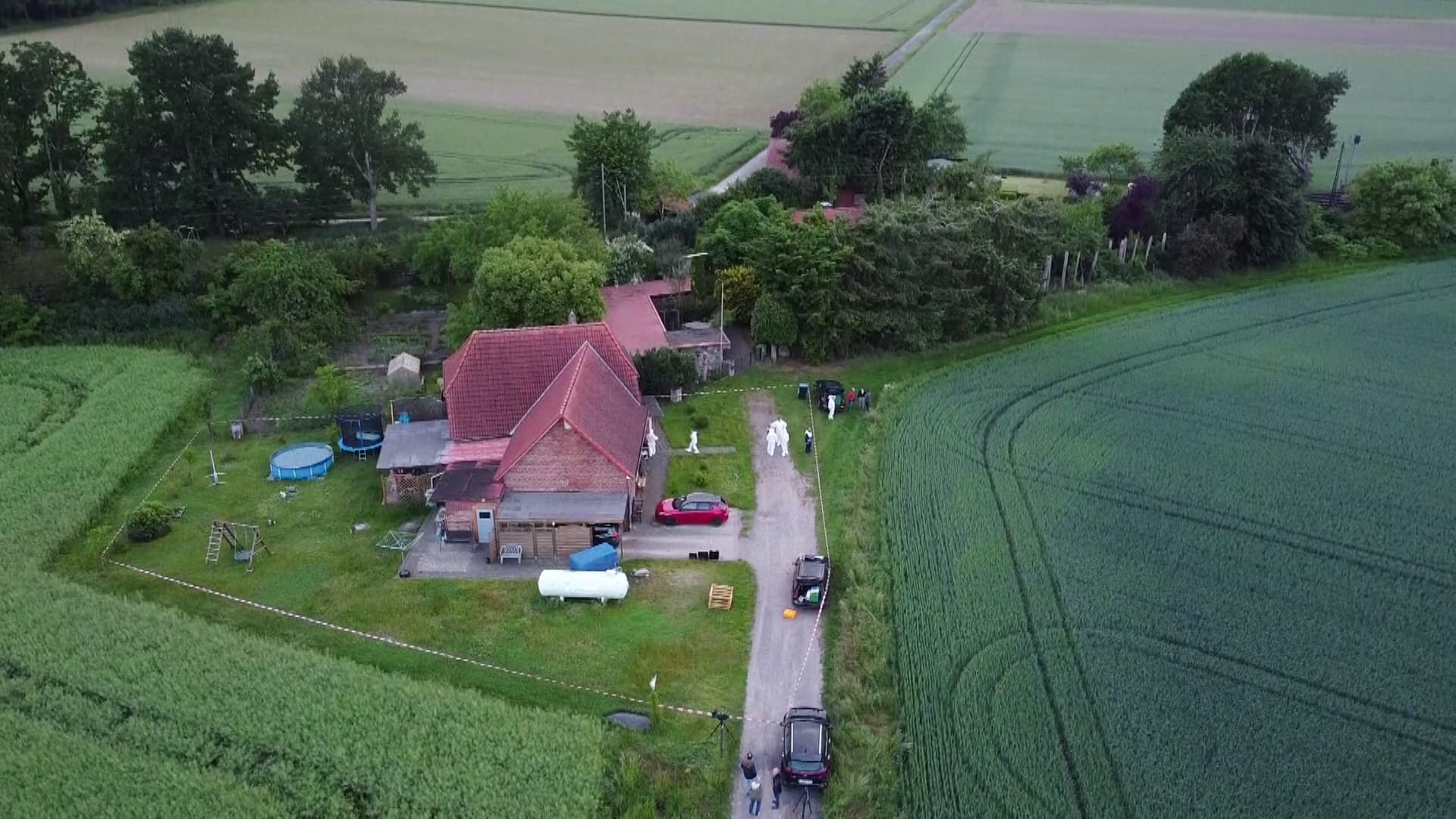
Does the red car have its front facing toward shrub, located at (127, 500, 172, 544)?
yes

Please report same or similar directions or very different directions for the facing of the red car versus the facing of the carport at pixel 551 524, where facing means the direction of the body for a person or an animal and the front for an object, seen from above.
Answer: very different directions

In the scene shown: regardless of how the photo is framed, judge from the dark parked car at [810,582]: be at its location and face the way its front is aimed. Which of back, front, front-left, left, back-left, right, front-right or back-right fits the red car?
front-left

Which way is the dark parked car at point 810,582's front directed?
away from the camera

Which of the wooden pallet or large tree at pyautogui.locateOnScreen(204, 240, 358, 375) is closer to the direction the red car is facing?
the large tree

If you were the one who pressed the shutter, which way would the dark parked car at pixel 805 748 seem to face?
facing away from the viewer

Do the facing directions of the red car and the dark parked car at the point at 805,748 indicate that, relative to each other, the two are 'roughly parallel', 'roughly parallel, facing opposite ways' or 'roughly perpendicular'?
roughly perpendicular

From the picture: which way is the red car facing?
to the viewer's left

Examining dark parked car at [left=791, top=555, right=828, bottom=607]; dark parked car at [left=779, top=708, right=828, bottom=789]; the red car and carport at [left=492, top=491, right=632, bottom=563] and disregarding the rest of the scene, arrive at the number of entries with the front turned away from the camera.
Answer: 2

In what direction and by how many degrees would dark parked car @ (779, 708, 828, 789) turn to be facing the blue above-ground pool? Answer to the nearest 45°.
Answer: approximately 45° to its left

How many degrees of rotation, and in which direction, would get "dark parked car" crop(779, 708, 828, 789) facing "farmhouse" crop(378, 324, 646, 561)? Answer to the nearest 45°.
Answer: approximately 45° to its left

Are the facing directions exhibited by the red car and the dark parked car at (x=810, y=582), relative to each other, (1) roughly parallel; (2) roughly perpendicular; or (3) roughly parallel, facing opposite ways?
roughly perpendicular

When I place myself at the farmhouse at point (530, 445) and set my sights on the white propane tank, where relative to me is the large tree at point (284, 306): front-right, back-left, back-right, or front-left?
back-right

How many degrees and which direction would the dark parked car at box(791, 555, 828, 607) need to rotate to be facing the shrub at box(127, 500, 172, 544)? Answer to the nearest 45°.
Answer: approximately 90° to its left

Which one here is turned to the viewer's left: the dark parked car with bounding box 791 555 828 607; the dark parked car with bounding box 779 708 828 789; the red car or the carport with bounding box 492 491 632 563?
the red car

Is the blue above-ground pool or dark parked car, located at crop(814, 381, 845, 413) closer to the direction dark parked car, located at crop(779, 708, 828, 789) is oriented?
the dark parked car
